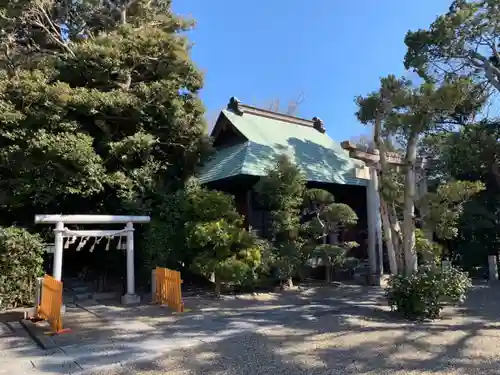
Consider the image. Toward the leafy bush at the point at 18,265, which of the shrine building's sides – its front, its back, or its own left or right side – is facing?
right

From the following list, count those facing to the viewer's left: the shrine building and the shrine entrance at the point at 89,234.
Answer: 0

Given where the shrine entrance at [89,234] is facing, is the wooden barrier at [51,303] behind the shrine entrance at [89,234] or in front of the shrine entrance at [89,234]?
in front

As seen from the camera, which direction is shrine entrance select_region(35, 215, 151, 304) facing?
toward the camera

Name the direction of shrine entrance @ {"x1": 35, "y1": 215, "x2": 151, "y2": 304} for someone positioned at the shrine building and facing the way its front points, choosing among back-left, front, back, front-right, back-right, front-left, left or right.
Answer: right

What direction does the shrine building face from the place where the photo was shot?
facing the viewer and to the right of the viewer

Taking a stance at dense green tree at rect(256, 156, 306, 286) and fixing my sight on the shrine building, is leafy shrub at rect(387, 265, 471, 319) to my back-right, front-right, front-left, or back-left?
back-right

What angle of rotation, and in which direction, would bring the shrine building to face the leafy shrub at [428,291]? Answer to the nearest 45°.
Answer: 0° — it already faces it

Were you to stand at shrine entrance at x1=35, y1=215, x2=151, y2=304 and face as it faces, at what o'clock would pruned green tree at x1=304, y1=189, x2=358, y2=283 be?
The pruned green tree is roughly at 9 o'clock from the shrine entrance.

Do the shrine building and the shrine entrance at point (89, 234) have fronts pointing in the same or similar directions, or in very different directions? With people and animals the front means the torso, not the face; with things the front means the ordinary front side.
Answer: same or similar directions

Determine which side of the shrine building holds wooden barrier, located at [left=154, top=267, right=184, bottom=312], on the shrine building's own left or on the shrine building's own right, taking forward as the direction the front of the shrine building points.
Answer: on the shrine building's own right

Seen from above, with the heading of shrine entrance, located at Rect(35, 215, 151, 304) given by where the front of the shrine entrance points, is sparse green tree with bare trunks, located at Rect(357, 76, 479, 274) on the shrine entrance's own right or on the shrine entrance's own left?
on the shrine entrance's own left

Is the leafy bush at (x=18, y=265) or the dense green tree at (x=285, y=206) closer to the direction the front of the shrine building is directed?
the dense green tree

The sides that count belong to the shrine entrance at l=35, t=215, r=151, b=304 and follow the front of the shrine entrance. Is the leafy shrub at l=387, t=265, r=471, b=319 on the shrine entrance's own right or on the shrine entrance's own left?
on the shrine entrance's own left
